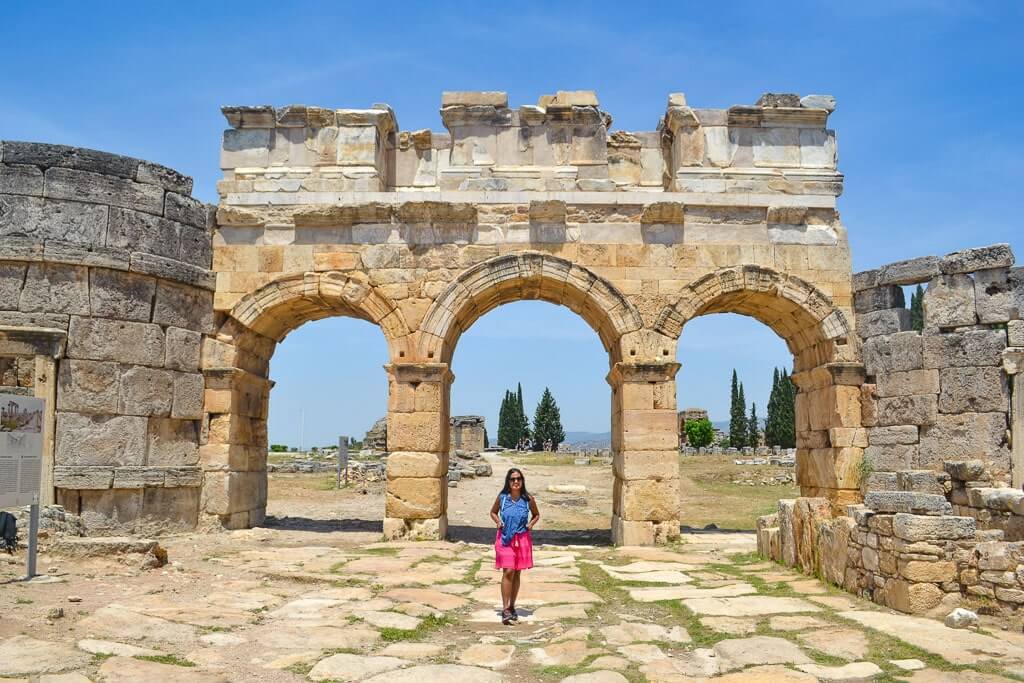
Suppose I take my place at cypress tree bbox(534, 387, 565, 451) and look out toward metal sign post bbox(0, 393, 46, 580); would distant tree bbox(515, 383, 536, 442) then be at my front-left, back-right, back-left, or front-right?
back-right

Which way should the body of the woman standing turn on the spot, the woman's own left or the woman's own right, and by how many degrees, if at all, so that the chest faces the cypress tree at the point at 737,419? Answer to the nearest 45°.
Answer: approximately 180°

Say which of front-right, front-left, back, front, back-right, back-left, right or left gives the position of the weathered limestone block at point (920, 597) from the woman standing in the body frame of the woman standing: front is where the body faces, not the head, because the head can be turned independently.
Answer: left

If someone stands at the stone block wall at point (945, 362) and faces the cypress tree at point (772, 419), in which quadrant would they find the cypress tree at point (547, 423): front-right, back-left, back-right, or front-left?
front-left

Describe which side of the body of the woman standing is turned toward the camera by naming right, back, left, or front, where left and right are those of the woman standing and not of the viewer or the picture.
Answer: front

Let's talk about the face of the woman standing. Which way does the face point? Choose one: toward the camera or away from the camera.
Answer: toward the camera

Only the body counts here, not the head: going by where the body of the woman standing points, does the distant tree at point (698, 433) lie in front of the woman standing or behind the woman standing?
behind

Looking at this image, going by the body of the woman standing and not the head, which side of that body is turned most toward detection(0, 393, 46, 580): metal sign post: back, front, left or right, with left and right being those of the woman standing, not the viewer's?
right

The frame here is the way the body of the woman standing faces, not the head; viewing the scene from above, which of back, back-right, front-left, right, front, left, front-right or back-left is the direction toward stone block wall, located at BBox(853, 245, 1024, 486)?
back-left

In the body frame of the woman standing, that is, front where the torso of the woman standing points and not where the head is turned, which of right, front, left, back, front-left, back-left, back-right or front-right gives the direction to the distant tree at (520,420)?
back

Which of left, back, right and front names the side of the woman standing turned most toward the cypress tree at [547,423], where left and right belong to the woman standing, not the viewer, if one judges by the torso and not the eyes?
back

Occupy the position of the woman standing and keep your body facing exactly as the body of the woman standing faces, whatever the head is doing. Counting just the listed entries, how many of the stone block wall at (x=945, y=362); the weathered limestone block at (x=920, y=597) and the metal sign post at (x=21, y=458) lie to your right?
1
